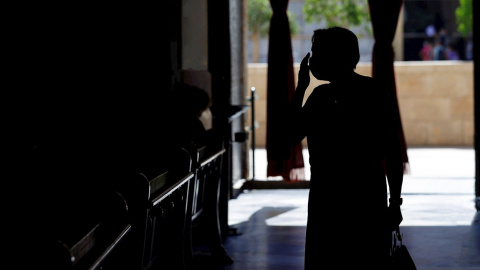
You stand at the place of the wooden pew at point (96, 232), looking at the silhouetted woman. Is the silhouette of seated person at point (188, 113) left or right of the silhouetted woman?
left

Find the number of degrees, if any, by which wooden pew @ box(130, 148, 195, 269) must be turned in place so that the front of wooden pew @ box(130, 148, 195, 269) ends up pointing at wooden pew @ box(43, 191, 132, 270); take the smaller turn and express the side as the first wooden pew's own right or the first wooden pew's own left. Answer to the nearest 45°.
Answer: approximately 45° to the first wooden pew's own right

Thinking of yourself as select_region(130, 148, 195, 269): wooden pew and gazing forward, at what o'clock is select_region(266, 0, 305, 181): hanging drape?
The hanging drape is roughly at 8 o'clock from the wooden pew.

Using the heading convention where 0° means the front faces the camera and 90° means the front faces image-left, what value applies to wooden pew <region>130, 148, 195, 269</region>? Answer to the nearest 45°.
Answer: approximately 315°
